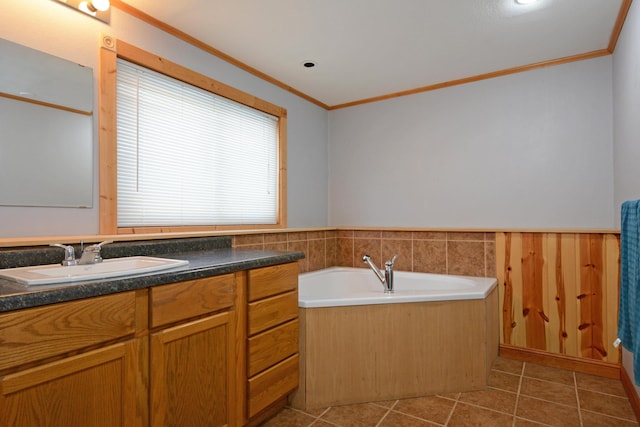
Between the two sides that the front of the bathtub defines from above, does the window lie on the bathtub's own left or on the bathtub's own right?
on the bathtub's own right

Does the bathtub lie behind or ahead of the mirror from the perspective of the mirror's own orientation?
ahead

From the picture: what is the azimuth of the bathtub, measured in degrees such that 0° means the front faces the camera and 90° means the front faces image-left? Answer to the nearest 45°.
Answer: approximately 0°

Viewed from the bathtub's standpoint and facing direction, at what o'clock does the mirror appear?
The mirror is roughly at 2 o'clock from the bathtub.

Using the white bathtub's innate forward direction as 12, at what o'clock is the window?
The window is roughly at 2 o'clock from the white bathtub.

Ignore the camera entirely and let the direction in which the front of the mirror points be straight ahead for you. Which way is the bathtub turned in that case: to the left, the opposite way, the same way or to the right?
to the right

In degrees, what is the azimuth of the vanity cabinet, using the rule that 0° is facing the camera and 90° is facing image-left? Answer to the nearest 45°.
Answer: approximately 315°

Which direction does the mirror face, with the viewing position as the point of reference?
facing the viewer and to the right of the viewer

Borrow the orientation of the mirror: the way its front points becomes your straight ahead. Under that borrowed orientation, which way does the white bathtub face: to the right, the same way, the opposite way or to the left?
to the right

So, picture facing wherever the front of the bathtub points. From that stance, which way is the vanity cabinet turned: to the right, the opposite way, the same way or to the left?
to the left
